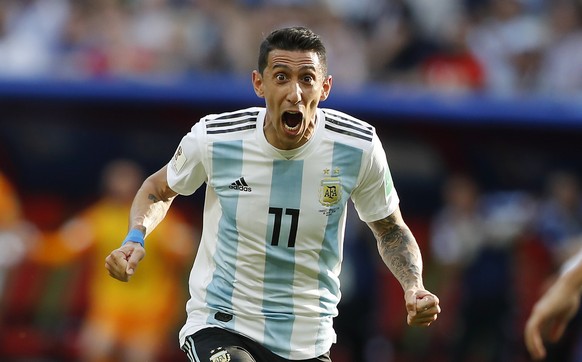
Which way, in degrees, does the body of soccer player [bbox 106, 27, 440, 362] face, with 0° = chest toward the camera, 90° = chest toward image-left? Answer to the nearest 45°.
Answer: approximately 0°
